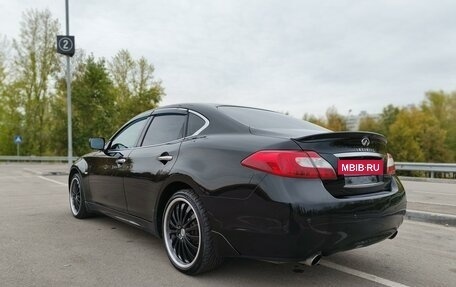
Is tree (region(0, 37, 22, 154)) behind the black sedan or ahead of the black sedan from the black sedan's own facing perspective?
ahead

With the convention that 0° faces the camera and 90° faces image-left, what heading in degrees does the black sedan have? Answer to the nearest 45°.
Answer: approximately 135°

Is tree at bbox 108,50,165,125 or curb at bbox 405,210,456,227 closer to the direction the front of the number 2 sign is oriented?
the curb

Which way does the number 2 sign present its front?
toward the camera

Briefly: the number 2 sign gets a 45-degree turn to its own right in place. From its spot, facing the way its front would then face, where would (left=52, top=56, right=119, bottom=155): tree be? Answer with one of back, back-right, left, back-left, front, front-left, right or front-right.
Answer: back-right

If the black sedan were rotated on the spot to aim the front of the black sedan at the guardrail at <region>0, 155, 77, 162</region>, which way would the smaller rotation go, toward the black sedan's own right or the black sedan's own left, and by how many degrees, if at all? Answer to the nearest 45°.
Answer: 0° — it already faces it

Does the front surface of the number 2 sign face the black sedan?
yes

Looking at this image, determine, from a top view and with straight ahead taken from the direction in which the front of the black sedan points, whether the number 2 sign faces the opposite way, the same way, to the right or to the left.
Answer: the opposite way

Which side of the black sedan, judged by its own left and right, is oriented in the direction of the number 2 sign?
front

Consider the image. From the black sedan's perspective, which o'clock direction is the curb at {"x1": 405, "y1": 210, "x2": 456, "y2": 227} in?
The curb is roughly at 3 o'clock from the black sedan.

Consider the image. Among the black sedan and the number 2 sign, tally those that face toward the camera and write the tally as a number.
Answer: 1

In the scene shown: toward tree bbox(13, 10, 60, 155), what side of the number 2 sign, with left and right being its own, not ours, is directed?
back
